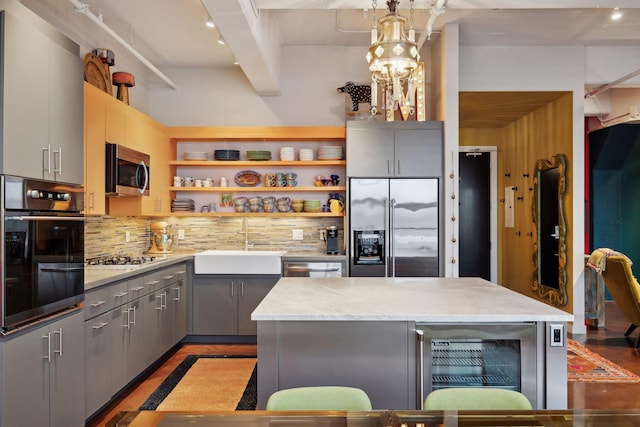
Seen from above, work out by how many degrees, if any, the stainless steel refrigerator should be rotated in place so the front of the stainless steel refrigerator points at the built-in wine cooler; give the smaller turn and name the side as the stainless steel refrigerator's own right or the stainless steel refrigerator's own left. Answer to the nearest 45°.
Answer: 0° — it already faces it

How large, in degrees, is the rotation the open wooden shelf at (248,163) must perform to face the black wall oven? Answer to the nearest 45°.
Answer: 0° — it already faces it

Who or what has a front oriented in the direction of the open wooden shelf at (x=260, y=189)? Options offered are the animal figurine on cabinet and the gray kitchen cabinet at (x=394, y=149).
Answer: the animal figurine on cabinet

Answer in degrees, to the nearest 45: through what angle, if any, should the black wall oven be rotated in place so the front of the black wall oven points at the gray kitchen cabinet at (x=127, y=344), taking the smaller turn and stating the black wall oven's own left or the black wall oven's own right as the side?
approximately 90° to the black wall oven's own left

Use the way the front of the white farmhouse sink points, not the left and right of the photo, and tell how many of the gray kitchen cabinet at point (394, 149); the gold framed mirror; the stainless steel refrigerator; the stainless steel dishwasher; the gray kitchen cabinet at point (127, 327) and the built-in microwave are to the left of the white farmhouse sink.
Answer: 4

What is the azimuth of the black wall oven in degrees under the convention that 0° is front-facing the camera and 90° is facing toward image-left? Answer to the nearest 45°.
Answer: approximately 315°

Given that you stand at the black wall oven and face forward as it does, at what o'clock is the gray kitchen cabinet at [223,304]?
The gray kitchen cabinet is roughly at 9 o'clock from the black wall oven.

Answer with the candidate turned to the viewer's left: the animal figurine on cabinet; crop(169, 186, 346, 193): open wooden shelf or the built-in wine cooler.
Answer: the animal figurine on cabinet

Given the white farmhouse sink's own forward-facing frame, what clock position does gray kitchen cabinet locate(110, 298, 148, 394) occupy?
The gray kitchen cabinet is roughly at 1 o'clock from the white farmhouse sink.
